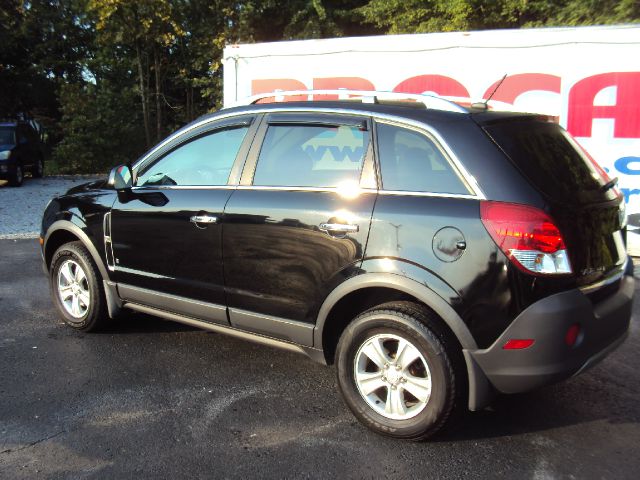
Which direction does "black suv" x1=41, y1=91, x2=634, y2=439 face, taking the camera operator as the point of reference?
facing away from the viewer and to the left of the viewer

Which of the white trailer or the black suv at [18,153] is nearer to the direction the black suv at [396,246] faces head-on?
the black suv

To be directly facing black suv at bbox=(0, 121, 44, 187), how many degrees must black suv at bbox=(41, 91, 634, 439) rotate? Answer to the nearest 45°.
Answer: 0° — it already faces it

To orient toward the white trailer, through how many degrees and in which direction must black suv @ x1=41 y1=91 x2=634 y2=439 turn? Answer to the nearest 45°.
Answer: approximately 90° to its right
